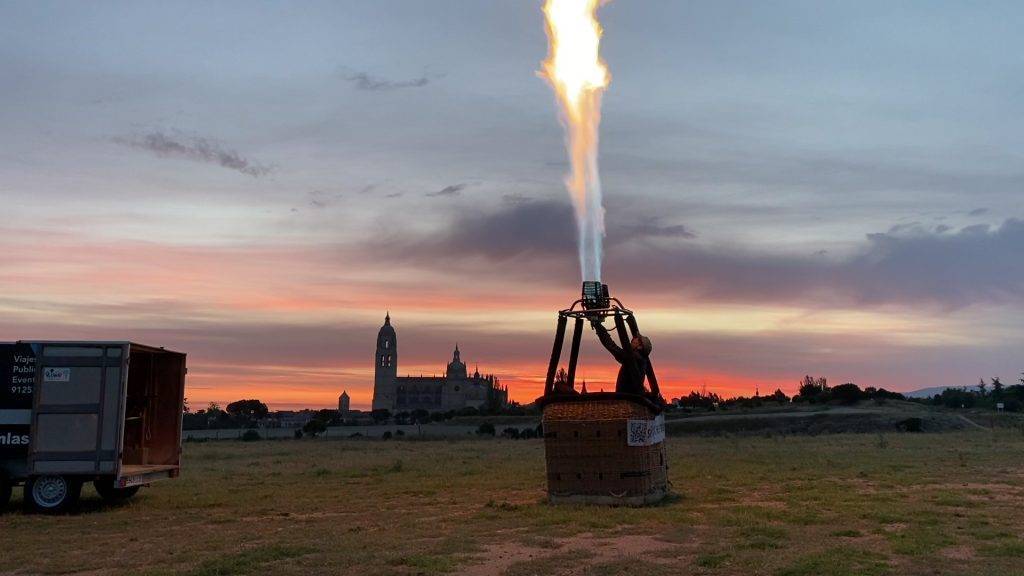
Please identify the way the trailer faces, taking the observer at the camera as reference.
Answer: facing away from the viewer and to the left of the viewer

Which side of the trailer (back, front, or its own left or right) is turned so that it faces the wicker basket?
back
